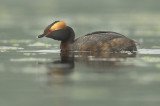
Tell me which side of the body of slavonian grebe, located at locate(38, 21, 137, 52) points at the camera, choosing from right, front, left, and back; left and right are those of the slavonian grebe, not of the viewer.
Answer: left
